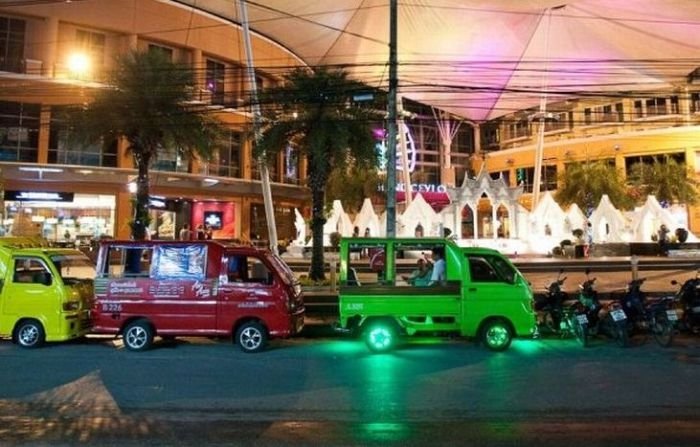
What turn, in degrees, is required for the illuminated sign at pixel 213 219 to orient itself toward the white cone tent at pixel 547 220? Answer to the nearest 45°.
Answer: approximately 45° to its left

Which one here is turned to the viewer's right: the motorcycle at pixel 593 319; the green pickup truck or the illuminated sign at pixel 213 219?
the green pickup truck

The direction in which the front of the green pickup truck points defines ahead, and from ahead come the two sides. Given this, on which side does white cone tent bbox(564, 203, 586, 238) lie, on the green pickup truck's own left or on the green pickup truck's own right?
on the green pickup truck's own left

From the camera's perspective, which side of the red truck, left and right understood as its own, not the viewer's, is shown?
right

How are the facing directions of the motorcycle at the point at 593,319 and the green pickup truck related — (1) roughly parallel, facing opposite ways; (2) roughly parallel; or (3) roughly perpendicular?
roughly perpendicular

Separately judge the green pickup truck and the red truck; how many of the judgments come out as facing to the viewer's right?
2

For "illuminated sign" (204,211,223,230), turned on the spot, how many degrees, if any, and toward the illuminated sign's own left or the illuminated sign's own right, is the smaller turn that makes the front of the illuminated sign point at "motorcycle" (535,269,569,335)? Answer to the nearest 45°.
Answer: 0° — it already faces it

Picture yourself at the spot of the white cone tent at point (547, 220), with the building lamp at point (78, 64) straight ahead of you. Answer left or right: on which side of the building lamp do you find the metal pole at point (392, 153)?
left

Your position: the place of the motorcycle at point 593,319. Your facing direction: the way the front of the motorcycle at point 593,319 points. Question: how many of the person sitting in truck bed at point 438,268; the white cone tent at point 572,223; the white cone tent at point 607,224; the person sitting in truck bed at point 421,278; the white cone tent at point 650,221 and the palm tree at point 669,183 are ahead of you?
4

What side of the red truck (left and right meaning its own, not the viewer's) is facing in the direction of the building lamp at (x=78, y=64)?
left

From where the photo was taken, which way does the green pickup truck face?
to the viewer's right

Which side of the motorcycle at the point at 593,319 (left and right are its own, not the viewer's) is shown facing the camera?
back

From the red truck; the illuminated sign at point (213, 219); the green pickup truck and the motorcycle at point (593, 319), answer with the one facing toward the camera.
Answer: the illuminated sign

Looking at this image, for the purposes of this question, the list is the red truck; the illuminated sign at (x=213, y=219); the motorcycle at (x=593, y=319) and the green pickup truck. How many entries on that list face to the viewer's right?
2

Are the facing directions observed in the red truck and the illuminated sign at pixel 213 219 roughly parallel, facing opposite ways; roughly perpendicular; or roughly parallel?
roughly perpendicular
